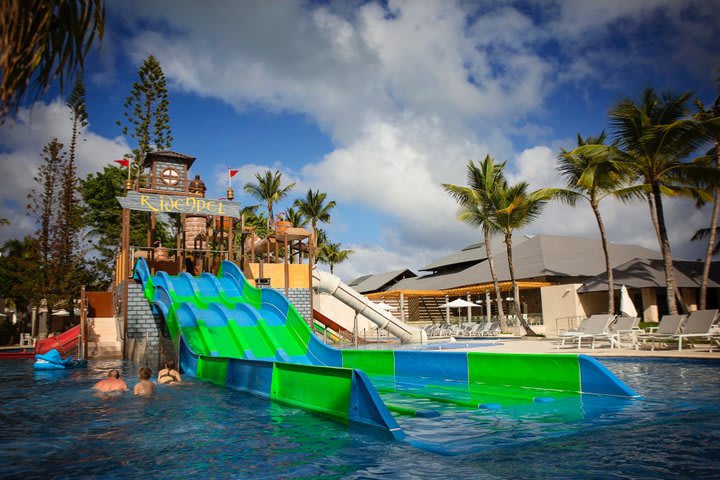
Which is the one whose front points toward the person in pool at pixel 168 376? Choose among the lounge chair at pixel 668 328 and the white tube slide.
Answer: the lounge chair

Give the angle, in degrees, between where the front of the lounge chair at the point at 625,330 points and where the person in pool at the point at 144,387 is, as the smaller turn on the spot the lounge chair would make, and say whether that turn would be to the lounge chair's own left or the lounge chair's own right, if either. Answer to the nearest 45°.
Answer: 0° — it already faces them

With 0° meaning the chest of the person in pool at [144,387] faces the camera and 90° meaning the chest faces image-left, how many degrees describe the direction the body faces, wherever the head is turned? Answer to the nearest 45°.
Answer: approximately 180°

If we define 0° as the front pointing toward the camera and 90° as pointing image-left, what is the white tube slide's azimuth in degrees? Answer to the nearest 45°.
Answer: approximately 270°

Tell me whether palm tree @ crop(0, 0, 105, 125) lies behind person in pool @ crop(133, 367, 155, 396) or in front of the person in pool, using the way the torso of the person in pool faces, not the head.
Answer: behind

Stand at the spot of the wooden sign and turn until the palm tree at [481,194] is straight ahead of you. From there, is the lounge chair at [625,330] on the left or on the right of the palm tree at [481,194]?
right

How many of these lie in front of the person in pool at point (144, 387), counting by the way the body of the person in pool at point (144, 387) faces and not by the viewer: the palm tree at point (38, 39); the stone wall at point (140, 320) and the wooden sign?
2

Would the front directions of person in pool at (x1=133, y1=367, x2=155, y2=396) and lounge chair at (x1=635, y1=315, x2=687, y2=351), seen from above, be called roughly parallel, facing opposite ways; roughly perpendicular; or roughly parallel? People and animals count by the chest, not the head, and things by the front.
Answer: roughly perpendicular

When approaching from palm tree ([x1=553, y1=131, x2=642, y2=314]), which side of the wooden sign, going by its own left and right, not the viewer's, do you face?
left

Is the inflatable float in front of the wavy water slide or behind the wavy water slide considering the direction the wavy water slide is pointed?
behind

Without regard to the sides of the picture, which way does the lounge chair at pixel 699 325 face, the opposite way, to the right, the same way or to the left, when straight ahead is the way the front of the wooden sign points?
to the right

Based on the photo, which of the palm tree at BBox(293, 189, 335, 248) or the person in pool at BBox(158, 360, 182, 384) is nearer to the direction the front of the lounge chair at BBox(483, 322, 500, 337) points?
the person in pool

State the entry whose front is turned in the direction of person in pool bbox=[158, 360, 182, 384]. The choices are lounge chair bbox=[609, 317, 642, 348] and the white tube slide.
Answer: the lounge chair
